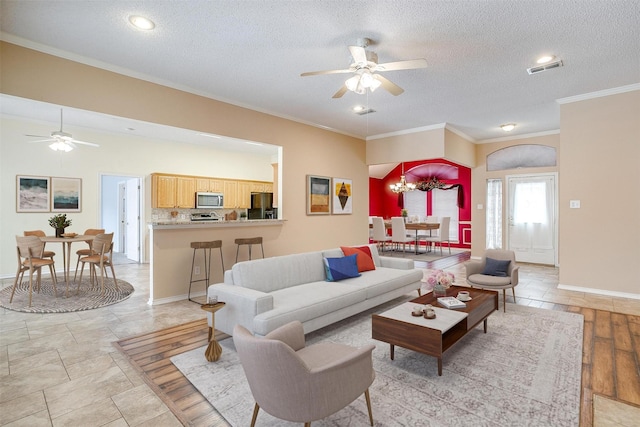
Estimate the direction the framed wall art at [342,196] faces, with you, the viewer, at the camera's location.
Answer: facing the viewer and to the right of the viewer

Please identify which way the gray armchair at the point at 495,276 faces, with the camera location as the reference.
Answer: facing the viewer and to the left of the viewer

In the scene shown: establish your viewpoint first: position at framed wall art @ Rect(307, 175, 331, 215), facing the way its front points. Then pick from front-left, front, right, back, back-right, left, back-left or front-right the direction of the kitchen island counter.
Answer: right

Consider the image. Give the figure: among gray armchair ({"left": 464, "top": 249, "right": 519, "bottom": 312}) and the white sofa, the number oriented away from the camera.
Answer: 0

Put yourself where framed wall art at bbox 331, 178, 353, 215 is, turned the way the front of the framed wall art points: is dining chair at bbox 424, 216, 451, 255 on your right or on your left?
on your left

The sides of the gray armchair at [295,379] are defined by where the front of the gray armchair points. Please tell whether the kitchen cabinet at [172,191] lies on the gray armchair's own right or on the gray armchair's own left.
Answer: on the gray armchair's own left

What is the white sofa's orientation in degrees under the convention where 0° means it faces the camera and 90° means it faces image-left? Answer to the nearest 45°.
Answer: approximately 315°

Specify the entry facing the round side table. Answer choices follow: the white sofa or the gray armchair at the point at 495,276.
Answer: the gray armchair

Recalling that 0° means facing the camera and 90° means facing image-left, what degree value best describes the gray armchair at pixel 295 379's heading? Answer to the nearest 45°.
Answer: approximately 225°

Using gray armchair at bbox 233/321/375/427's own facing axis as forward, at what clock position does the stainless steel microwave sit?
The stainless steel microwave is roughly at 10 o'clock from the gray armchair.

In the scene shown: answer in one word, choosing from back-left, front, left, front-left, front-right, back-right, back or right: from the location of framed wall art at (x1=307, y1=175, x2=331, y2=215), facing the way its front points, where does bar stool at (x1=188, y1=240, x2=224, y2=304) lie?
right
